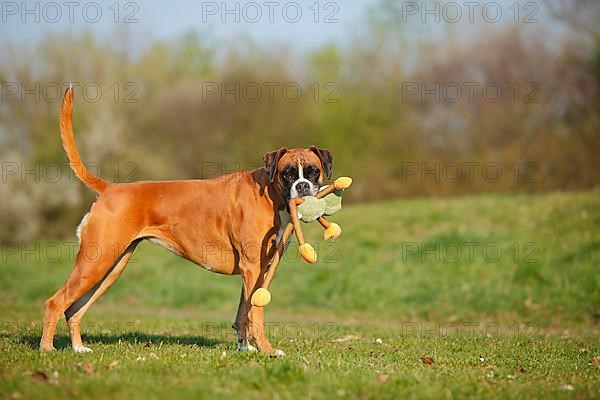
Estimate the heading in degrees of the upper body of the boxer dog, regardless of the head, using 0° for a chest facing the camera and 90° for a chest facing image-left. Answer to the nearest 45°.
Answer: approximately 270°
